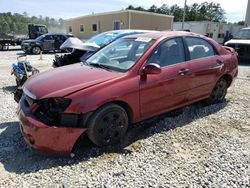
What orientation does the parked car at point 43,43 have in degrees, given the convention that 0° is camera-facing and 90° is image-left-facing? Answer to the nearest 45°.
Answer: approximately 45°

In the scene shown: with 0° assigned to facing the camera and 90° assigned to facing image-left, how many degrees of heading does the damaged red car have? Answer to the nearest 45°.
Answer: approximately 45°

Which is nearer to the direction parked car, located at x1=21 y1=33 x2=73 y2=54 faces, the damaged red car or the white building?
the damaged red car

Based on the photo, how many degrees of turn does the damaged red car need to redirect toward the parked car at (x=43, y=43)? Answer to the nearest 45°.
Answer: approximately 135° to its right

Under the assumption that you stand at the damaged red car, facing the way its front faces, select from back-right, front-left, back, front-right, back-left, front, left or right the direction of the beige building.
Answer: back-right

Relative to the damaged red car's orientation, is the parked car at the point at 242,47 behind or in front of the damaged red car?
behind

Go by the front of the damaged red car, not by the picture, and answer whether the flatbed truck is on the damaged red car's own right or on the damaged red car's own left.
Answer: on the damaged red car's own right

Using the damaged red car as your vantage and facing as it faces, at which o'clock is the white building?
The white building is roughly at 5 o'clock from the damaged red car.
